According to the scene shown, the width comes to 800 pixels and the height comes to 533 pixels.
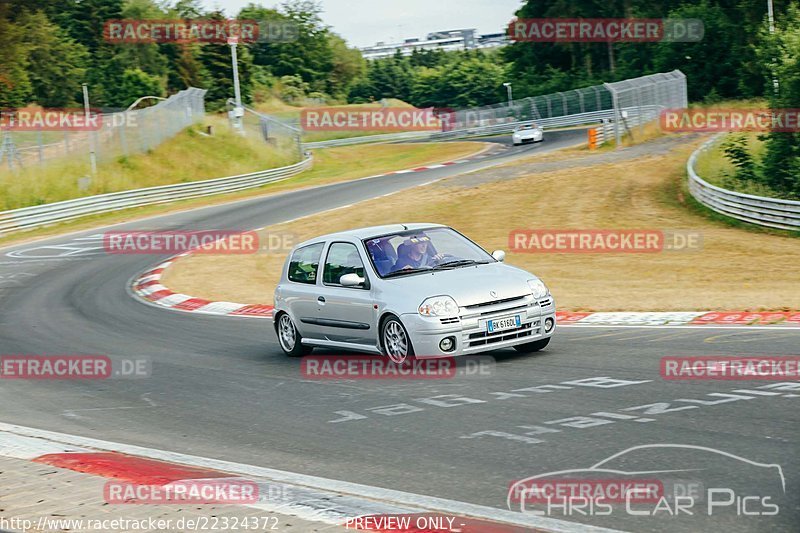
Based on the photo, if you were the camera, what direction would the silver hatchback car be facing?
facing the viewer and to the right of the viewer

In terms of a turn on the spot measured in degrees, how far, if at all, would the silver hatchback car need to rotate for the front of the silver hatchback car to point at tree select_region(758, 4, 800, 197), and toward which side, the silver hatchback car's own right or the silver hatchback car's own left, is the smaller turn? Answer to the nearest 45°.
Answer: approximately 90° to the silver hatchback car's own left

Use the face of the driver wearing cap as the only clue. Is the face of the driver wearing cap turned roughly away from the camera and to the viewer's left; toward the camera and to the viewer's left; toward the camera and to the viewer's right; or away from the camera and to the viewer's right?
toward the camera and to the viewer's right

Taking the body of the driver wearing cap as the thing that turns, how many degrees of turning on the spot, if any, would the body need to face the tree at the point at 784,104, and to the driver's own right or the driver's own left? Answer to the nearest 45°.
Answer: approximately 90° to the driver's own left

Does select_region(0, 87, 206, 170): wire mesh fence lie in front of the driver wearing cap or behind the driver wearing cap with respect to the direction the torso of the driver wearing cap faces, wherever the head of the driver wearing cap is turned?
behind

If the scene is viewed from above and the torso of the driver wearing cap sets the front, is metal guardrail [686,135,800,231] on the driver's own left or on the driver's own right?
on the driver's own left

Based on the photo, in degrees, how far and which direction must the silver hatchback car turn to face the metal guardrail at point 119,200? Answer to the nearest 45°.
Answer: approximately 135° to its left
